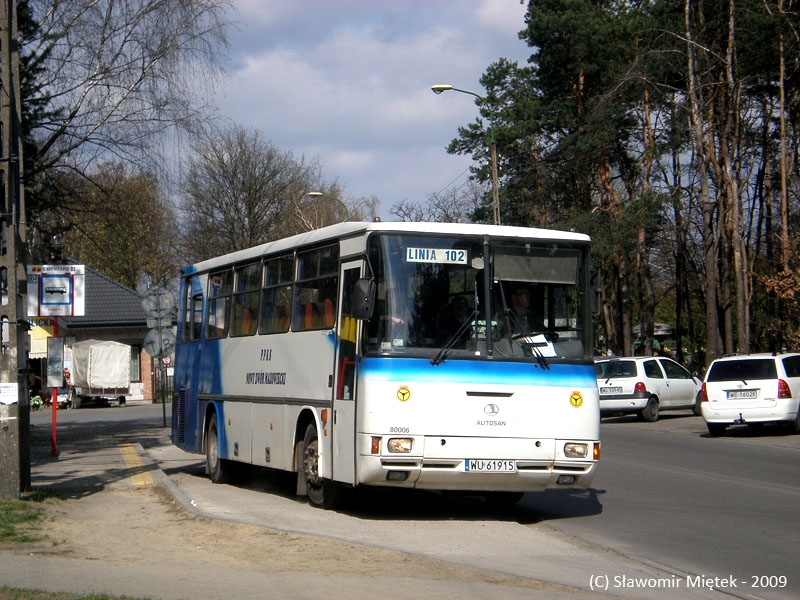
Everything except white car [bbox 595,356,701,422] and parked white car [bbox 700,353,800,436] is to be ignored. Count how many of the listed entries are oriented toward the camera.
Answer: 0

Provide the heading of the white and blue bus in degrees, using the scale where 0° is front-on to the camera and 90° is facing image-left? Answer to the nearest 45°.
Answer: approximately 315°

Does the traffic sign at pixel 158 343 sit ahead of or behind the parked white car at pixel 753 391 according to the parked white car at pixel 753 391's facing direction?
behind

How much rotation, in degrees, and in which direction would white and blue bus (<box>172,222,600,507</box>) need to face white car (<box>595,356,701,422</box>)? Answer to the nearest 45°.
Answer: approximately 135° to its left

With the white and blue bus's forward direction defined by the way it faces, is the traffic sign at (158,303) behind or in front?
behind

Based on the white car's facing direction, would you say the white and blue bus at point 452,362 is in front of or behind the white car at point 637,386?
behind

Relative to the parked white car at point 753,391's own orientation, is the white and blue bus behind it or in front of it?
behind

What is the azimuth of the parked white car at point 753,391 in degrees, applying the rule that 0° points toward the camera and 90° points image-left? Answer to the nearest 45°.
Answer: approximately 225°
